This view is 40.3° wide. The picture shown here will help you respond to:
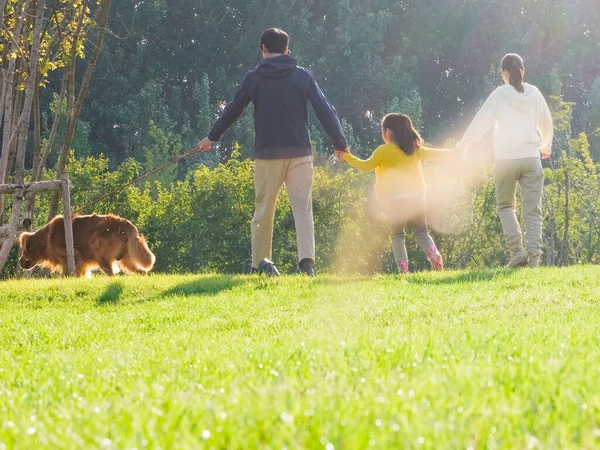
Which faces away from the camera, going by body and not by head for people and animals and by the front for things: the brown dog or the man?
the man

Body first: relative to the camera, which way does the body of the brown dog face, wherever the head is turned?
to the viewer's left

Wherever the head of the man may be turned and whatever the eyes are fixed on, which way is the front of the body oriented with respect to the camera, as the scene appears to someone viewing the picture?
away from the camera

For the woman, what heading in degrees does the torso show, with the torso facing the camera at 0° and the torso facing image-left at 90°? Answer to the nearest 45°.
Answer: approximately 180°

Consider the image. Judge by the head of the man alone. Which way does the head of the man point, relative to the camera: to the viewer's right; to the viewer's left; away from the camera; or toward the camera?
away from the camera

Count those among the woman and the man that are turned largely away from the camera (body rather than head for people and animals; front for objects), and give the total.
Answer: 2

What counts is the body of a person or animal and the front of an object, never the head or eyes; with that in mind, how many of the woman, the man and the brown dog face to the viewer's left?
1

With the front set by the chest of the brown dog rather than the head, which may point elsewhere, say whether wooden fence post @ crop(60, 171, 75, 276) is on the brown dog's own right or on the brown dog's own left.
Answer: on the brown dog's own left

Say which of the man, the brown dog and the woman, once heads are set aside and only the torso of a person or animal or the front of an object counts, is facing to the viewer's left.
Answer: the brown dog

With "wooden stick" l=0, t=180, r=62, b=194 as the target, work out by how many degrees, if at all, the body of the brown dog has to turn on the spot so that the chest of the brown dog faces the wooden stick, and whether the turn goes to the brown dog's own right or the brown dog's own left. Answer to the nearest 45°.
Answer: approximately 45° to the brown dog's own left

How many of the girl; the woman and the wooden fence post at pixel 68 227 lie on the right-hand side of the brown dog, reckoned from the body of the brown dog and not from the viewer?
0

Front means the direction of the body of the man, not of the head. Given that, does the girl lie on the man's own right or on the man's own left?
on the man's own right

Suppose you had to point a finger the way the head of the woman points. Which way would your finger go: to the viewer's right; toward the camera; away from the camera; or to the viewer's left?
away from the camera

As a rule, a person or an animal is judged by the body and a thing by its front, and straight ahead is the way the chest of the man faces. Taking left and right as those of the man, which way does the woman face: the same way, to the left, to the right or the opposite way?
the same way

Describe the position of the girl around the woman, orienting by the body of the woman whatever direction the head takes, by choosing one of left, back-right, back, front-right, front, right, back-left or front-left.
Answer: left

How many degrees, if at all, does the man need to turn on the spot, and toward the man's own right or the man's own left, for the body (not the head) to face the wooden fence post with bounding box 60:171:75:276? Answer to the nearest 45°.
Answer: approximately 45° to the man's own left
